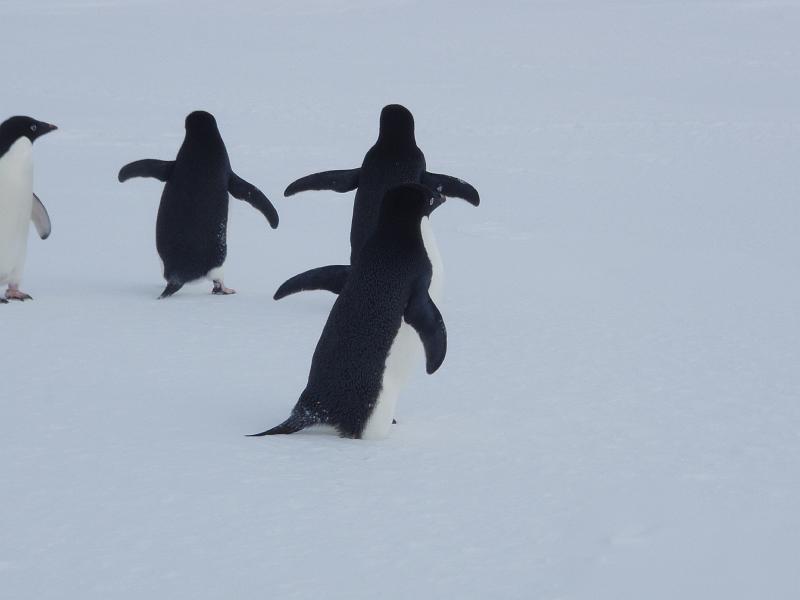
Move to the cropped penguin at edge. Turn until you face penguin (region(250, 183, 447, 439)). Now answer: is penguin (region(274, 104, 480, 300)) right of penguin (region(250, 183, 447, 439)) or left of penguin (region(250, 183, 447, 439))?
left

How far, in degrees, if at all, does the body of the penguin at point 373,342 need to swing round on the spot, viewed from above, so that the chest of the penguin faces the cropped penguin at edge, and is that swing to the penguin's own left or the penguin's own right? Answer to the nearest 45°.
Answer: approximately 90° to the penguin's own left

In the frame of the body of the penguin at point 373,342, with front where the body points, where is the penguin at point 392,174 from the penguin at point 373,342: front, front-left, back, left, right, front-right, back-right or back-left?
front-left

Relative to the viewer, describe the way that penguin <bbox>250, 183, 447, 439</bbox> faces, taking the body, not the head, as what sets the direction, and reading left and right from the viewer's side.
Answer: facing away from the viewer and to the right of the viewer

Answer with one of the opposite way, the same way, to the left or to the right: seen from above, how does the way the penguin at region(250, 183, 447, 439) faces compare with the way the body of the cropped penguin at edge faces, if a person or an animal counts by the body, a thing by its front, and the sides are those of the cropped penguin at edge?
to the left

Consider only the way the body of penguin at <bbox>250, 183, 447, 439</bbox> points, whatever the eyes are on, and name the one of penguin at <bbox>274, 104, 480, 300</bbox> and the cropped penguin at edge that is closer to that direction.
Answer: the penguin

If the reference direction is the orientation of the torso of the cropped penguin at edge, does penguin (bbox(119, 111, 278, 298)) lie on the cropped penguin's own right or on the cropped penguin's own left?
on the cropped penguin's own left

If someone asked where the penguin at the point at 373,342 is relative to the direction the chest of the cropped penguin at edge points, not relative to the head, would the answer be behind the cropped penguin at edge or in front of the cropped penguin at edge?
in front

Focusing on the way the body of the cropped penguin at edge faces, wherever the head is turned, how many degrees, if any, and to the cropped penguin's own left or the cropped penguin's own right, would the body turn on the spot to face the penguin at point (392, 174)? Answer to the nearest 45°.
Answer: approximately 45° to the cropped penguin's own left

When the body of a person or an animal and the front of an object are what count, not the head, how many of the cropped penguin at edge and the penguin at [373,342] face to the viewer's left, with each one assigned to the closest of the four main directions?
0

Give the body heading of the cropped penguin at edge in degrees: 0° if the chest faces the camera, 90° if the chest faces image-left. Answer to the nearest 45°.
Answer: approximately 315°
